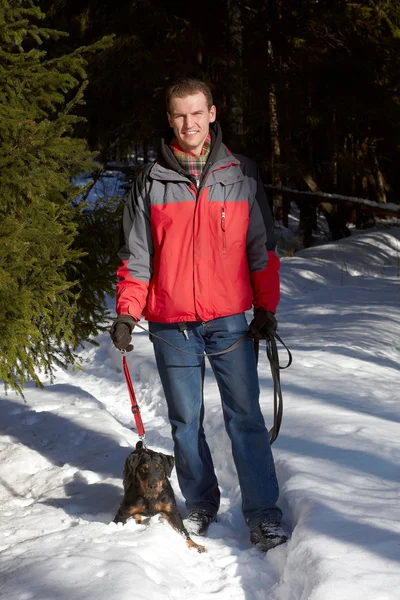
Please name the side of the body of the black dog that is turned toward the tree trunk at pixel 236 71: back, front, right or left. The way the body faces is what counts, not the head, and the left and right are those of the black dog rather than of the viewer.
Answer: back

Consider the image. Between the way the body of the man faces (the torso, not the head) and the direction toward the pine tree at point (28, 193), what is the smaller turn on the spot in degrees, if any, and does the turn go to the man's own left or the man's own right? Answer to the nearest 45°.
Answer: approximately 135° to the man's own right

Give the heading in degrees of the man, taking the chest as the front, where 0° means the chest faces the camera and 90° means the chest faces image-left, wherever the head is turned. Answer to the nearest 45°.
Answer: approximately 0°

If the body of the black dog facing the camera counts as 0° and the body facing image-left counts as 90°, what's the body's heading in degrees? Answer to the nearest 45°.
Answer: approximately 0°

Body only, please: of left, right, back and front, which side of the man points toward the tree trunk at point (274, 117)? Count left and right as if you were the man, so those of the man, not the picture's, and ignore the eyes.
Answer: back

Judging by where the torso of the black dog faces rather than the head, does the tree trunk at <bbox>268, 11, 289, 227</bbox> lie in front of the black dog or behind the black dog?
behind

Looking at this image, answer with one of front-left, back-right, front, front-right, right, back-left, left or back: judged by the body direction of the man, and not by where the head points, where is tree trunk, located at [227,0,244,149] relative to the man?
back
